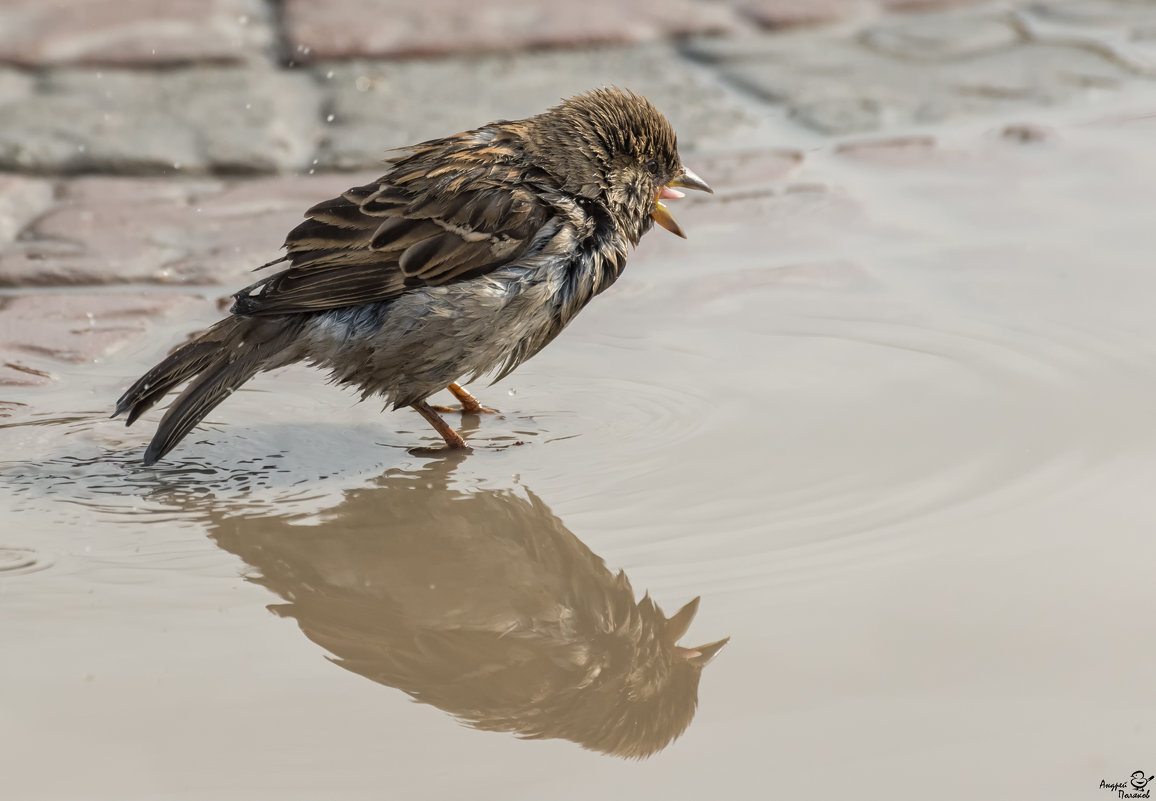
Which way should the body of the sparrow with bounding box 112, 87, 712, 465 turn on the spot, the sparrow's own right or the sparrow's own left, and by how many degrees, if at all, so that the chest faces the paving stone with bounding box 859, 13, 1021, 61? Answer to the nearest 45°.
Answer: approximately 45° to the sparrow's own left

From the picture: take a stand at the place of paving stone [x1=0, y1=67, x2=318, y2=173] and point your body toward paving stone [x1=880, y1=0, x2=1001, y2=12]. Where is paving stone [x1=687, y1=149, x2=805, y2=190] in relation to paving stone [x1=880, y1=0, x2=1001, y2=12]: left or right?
right

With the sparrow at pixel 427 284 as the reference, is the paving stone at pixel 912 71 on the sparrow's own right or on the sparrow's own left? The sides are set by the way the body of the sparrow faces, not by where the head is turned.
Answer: on the sparrow's own left

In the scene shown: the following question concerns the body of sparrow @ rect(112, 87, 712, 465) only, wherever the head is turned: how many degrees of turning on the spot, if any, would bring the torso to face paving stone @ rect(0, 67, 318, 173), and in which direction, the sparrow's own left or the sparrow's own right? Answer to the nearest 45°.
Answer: approximately 135° to the sparrow's own left

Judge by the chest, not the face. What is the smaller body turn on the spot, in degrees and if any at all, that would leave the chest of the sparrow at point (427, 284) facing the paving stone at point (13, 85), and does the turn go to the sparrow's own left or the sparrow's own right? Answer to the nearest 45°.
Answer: approximately 135° to the sparrow's own left

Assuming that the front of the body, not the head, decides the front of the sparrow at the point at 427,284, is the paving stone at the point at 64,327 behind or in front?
behind

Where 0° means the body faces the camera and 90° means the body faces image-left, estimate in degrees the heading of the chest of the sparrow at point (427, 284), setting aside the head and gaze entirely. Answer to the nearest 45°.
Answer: approximately 270°
